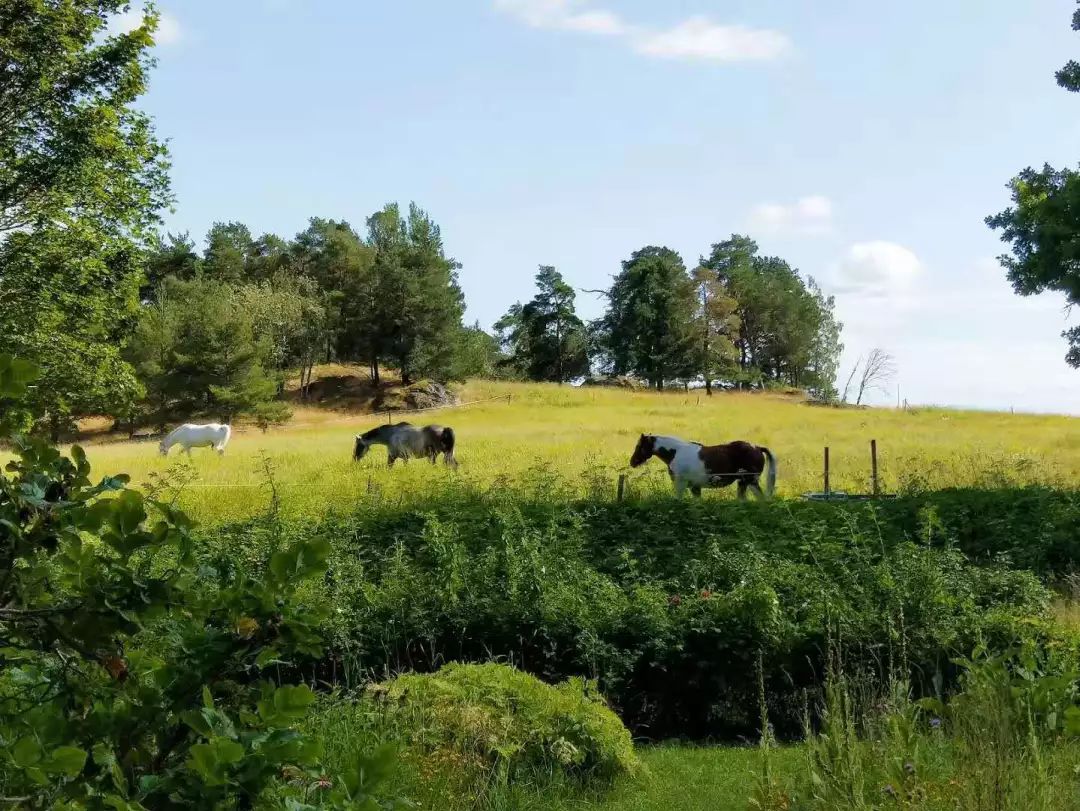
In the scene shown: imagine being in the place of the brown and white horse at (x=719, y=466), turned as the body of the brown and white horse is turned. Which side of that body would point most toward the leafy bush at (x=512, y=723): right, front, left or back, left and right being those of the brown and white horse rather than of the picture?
left

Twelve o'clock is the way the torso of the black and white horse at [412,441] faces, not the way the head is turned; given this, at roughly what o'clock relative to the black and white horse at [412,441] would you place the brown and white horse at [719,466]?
the brown and white horse at [719,466] is roughly at 8 o'clock from the black and white horse at [412,441].

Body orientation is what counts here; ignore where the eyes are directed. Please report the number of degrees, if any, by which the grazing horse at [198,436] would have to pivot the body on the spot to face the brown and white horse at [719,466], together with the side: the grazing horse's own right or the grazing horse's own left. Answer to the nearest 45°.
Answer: approximately 135° to the grazing horse's own left

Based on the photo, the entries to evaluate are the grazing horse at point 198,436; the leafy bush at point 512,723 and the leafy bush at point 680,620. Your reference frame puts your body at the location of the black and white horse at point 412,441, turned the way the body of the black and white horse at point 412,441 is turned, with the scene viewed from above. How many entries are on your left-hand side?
2

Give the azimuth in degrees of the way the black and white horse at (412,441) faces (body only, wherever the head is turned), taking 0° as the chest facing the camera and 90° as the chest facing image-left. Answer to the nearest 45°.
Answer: approximately 90°

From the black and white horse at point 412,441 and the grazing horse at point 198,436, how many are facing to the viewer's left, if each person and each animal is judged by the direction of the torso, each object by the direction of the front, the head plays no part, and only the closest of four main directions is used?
2

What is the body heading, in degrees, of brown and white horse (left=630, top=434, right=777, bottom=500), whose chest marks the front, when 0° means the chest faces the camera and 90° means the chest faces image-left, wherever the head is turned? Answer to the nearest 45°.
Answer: approximately 90°

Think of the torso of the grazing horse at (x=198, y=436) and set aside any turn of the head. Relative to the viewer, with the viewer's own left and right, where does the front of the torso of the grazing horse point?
facing to the left of the viewer
